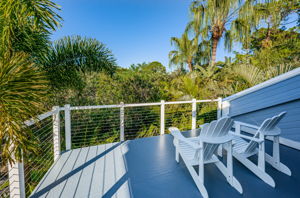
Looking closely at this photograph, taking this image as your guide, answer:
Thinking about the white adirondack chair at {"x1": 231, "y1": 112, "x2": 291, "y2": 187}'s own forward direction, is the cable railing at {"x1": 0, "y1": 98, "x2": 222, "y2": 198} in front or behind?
in front

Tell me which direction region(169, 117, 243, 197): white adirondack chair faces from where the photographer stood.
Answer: facing away from the viewer and to the left of the viewer

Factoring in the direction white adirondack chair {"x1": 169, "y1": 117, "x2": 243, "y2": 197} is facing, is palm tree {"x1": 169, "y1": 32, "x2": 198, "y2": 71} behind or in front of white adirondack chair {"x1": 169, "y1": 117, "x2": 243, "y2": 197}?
in front

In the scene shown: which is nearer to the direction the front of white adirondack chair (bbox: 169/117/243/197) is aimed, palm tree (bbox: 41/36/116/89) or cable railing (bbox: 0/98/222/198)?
the cable railing

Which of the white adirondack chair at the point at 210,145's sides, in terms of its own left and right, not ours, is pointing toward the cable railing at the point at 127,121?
front

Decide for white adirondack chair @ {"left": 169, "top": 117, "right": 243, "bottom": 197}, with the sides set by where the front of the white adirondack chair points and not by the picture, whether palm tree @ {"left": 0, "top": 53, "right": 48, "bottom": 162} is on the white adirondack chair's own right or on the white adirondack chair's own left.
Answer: on the white adirondack chair's own left

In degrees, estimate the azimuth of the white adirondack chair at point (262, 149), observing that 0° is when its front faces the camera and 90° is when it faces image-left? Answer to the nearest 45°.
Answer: approximately 135°

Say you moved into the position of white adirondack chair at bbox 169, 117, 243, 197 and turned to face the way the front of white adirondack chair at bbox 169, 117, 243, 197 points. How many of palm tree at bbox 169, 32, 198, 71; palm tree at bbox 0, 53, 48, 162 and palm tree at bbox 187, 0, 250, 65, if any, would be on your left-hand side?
1

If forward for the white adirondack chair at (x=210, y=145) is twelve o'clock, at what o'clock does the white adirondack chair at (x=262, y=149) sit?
the white adirondack chair at (x=262, y=149) is roughly at 3 o'clock from the white adirondack chair at (x=210, y=145).

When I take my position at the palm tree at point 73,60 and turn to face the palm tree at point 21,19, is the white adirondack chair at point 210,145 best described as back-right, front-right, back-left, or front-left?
front-left

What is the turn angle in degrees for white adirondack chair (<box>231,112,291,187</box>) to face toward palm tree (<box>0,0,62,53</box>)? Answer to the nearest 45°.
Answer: approximately 90° to its left

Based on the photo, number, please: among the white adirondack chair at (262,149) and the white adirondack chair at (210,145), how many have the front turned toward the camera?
0

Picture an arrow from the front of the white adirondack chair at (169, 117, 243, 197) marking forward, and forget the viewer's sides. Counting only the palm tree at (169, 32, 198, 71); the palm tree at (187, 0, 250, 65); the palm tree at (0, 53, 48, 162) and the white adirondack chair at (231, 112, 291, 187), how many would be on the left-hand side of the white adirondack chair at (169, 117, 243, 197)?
1

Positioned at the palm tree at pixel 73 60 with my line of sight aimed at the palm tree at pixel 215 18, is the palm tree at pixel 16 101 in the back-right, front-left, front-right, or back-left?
back-right
